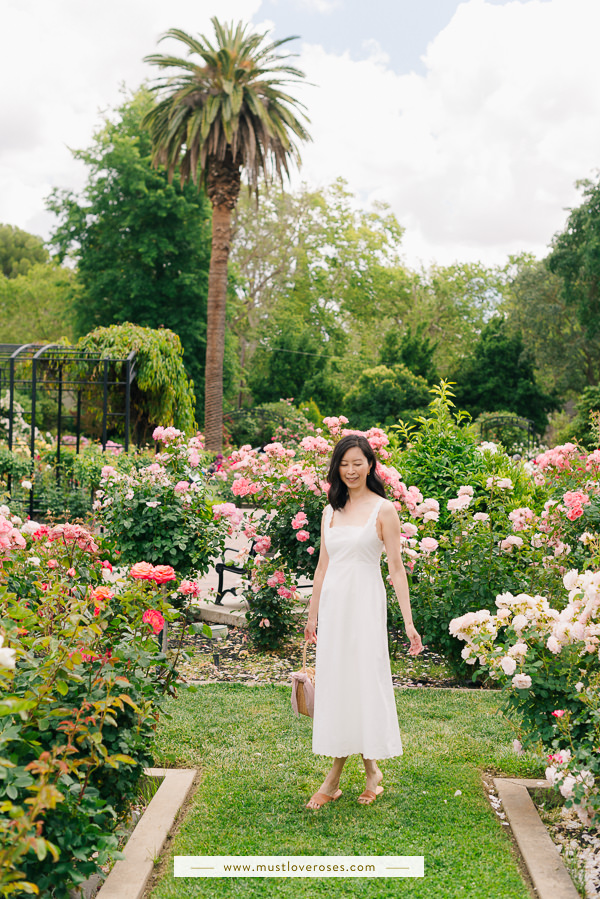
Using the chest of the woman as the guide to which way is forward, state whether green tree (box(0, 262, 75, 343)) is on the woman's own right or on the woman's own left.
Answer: on the woman's own right

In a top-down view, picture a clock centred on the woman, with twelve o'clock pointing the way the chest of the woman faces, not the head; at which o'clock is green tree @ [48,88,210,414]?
The green tree is roughly at 4 o'clock from the woman.

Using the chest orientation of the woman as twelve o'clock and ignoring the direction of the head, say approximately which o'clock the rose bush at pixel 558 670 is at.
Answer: The rose bush is roughly at 8 o'clock from the woman.

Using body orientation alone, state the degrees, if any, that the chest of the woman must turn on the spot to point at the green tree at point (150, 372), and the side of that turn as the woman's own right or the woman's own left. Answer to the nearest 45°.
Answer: approximately 135° to the woman's own right

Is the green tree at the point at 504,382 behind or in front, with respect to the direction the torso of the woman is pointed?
behind

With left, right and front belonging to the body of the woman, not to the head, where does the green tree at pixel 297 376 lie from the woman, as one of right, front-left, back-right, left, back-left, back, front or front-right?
back-right

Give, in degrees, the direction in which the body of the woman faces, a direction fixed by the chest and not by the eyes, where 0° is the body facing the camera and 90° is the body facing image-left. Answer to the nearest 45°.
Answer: approximately 45°

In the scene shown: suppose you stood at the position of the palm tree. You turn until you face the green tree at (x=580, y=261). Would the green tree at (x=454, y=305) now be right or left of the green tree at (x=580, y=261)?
left
